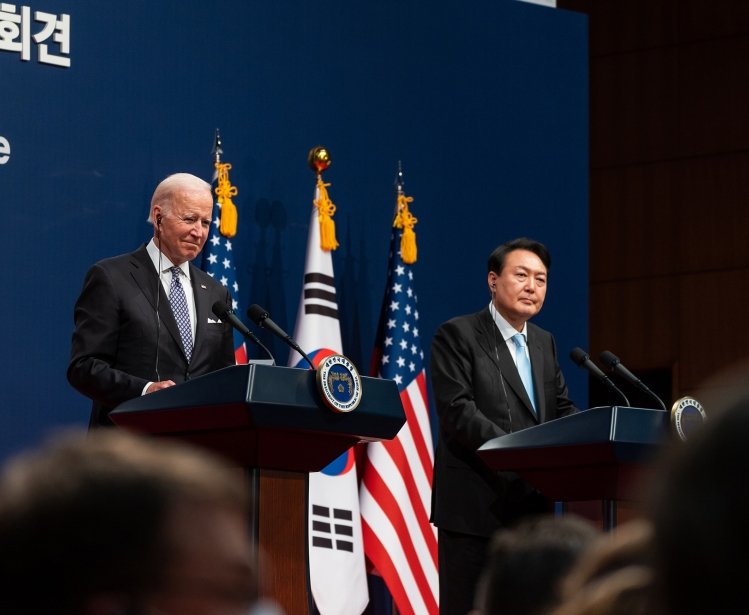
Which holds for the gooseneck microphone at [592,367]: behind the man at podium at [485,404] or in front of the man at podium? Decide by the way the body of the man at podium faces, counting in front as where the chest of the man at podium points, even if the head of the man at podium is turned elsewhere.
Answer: in front

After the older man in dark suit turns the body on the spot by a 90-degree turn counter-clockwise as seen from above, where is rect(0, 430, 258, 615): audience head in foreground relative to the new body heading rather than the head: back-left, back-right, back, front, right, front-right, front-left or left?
back-right

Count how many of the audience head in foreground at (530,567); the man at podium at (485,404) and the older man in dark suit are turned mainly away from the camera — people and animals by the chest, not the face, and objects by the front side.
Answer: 1

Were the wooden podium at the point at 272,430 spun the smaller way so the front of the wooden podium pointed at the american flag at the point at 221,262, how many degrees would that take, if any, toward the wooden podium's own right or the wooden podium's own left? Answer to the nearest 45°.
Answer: approximately 135° to the wooden podium's own left

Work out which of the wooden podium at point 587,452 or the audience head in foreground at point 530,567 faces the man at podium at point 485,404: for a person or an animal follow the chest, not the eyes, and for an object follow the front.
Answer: the audience head in foreground

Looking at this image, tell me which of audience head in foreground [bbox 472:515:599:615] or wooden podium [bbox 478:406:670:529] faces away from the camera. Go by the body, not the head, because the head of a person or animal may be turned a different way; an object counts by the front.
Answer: the audience head in foreground

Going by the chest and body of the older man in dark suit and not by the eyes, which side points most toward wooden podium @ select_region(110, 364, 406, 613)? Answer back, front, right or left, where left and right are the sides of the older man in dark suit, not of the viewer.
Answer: front

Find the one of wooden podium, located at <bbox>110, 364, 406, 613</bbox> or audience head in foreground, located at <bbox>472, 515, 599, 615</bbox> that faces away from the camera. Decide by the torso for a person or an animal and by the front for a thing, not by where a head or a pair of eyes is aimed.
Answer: the audience head in foreground

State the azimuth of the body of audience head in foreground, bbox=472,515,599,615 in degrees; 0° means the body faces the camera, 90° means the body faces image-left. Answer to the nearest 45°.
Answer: approximately 180°

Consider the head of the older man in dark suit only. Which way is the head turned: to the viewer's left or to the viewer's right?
to the viewer's right

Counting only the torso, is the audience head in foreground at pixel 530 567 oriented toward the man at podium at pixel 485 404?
yes

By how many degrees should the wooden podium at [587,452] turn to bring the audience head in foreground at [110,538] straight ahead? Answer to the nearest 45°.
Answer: approximately 45° to its right
